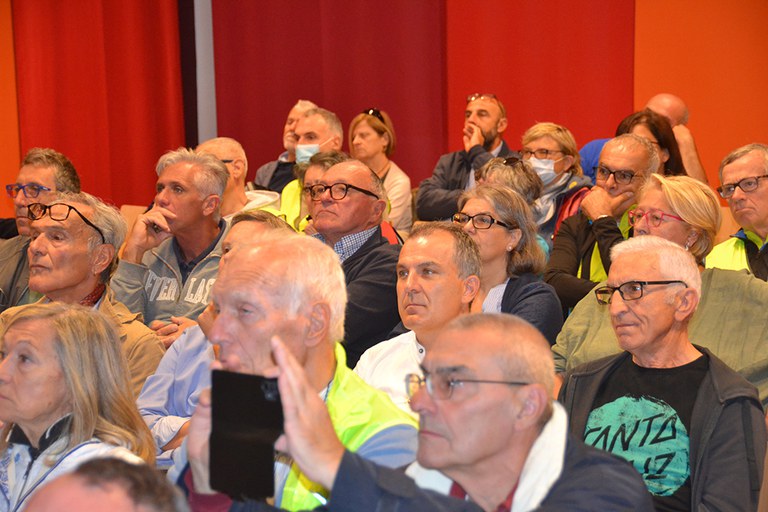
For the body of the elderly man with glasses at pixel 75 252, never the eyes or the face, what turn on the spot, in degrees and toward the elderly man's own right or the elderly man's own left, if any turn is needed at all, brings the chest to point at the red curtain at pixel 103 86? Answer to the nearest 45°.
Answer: approximately 135° to the elderly man's own right

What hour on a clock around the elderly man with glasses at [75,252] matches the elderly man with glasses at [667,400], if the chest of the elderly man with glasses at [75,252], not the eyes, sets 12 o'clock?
the elderly man with glasses at [667,400] is roughly at 9 o'clock from the elderly man with glasses at [75,252].

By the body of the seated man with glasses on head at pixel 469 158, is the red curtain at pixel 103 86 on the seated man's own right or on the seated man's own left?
on the seated man's own right

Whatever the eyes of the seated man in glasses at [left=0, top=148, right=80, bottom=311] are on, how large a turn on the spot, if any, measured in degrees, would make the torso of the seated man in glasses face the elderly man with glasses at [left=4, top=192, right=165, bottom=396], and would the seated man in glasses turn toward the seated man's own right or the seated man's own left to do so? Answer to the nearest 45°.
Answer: approximately 45° to the seated man's own left

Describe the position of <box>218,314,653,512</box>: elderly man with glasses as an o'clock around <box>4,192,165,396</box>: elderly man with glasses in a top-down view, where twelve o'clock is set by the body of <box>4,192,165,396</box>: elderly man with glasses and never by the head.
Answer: <box>218,314,653,512</box>: elderly man with glasses is roughly at 10 o'clock from <box>4,192,165,396</box>: elderly man with glasses.

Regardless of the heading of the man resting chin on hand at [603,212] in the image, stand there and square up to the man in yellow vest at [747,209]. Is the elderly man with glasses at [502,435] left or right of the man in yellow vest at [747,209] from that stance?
right

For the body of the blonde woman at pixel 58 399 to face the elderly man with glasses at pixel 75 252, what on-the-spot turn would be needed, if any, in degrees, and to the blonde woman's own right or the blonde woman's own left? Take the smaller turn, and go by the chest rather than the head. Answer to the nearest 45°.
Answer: approximately 135° to the blonde woman's own right
